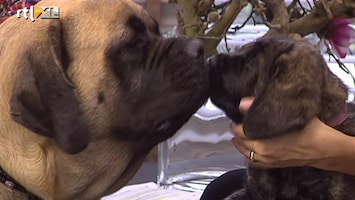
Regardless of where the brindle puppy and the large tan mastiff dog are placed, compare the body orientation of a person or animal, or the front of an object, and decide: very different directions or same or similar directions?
very different directions

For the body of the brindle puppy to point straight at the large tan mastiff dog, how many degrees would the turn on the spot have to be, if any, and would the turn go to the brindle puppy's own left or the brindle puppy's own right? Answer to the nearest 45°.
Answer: approximately 45° to the brindle puppy's own left

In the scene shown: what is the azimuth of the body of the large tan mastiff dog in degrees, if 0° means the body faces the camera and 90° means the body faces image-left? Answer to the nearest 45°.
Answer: approximately 270°

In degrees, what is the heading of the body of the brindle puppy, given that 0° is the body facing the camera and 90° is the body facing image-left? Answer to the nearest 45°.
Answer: approximately 90°

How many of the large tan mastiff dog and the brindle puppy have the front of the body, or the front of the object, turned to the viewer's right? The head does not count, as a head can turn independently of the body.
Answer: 1

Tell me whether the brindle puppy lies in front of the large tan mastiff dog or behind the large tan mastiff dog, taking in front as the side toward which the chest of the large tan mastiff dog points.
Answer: in front
